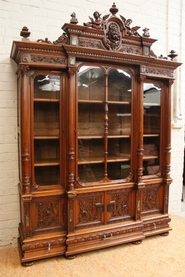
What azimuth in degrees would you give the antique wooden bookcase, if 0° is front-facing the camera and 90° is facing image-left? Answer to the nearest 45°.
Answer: approximately 315°
